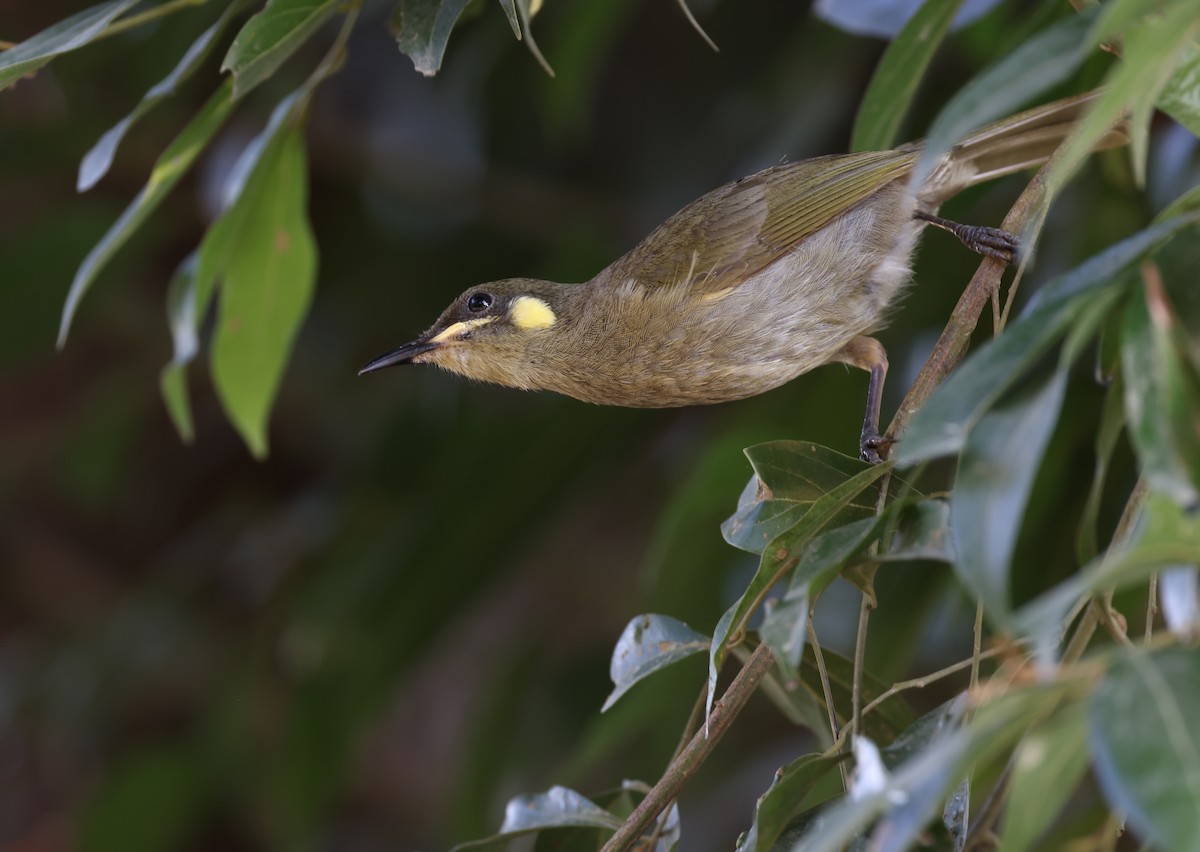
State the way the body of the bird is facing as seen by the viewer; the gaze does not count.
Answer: to the viewer's left

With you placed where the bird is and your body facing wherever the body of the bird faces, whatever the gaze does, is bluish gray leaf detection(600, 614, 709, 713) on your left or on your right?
on your left

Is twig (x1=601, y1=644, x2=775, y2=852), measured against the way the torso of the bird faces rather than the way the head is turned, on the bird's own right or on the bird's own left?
on the bird's own left

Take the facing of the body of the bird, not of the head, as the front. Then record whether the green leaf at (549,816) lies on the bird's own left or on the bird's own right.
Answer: on the bird's own left

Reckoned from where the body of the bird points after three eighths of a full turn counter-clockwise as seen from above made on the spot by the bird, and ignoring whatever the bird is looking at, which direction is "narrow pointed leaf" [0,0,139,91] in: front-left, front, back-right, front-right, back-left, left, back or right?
right

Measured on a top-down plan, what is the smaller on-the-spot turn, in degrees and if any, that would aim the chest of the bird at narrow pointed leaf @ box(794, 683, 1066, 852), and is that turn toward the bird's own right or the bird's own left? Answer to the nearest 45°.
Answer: approximately 90° to the bird's own left
